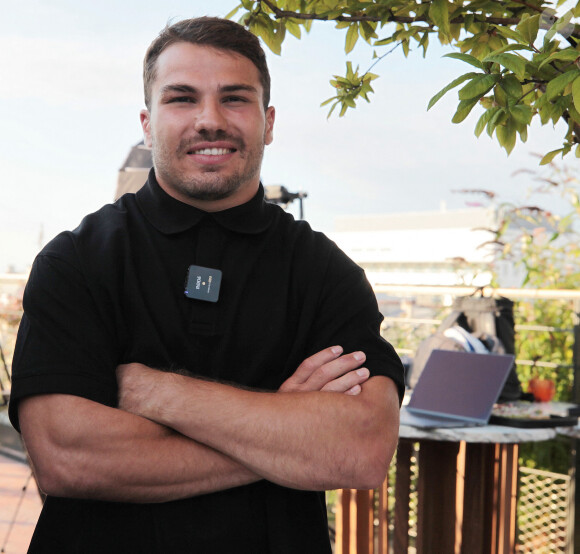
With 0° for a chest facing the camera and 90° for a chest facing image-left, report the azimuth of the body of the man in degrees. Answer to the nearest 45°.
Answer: approximately 0°

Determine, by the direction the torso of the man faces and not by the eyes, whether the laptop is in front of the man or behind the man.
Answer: behind

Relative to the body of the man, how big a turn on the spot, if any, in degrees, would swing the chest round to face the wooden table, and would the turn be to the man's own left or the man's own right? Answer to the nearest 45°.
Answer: approximately 135° to the man's own left

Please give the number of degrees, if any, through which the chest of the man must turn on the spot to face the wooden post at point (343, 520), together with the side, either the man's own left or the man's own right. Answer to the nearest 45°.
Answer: approximately 180°

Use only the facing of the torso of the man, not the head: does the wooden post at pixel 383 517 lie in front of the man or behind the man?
behind
